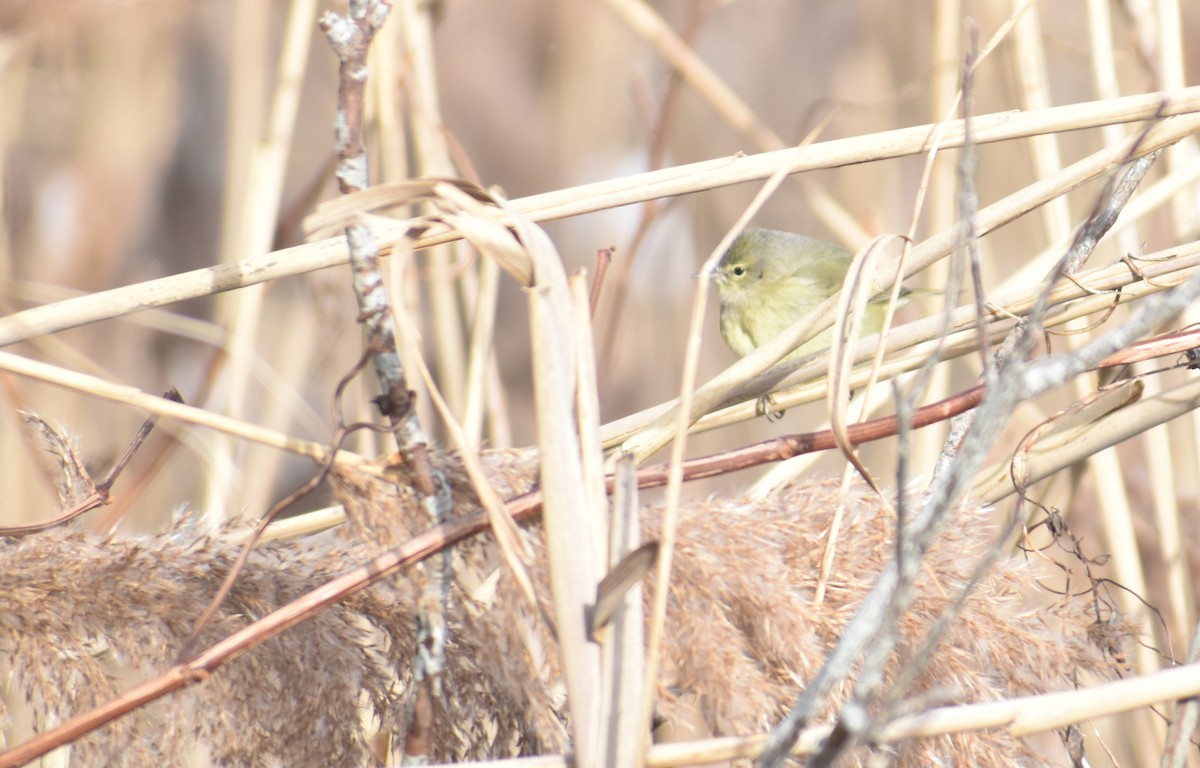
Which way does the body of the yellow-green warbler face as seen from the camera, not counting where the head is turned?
to the viewer's left
